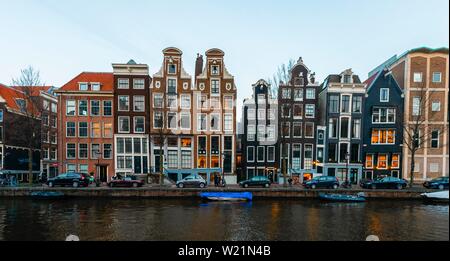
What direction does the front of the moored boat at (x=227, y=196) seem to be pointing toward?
to the viewer's left

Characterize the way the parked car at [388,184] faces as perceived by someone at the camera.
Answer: facing to the left of the viewer

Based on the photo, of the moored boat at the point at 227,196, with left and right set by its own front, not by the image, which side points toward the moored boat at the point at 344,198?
back

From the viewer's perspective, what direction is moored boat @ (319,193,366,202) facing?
to the viewer's left

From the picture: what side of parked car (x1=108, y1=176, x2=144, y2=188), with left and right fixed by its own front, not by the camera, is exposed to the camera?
left

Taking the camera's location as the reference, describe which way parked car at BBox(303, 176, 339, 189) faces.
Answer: facing to the left of the viewer
